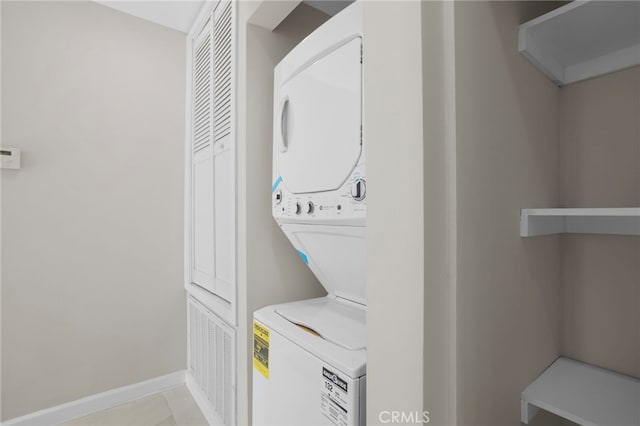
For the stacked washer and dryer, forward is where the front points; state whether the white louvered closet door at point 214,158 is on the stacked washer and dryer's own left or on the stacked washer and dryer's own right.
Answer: on the stacked washer and dryer's own right

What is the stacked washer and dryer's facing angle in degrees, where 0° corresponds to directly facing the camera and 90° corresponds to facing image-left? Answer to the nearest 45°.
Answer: approximately 45°

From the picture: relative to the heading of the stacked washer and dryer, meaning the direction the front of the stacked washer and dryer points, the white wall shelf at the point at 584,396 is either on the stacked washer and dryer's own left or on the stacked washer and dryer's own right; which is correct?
on the stacked washer and dryer's own left

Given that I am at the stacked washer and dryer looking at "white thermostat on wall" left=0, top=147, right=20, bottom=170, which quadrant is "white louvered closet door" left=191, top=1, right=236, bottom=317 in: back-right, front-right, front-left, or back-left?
front-right

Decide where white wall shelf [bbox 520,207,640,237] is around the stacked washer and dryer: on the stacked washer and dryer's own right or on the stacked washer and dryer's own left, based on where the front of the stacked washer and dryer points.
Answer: on the stacked washer and dryer's own left

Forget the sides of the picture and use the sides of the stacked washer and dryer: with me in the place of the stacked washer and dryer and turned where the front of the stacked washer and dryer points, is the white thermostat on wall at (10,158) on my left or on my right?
on my right
